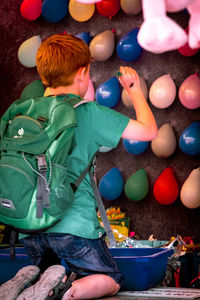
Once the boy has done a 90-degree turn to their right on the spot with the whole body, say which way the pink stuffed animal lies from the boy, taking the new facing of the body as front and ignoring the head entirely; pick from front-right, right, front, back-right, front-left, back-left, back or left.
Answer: front-left

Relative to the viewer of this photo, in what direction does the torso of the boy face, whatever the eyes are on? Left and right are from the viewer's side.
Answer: facing away from the viewer and to the right of the viewer

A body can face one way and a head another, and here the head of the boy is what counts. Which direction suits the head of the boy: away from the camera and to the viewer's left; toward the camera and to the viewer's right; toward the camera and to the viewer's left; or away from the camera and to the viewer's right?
away from the camera and to the viewer's right
